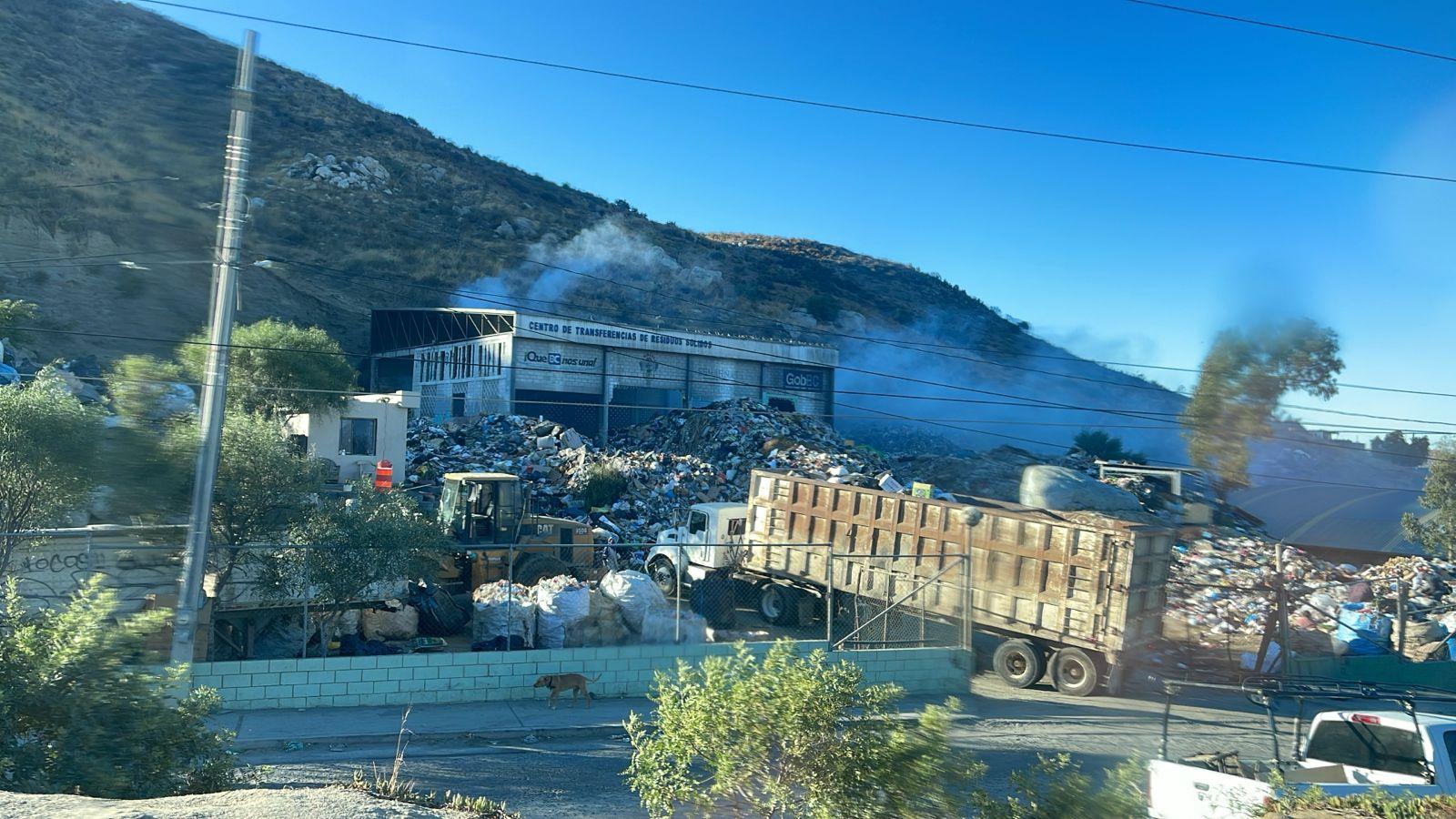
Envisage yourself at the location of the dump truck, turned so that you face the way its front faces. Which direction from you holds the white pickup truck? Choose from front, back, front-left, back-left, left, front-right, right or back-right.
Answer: back-left

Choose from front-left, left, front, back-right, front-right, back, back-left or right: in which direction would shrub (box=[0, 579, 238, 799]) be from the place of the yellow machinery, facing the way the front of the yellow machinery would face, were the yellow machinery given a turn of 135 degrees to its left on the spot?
front-right

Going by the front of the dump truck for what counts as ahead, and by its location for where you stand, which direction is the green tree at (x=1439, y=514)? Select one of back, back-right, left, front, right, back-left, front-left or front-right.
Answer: right

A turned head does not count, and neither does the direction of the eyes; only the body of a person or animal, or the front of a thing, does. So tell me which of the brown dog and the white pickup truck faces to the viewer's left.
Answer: the brown dog

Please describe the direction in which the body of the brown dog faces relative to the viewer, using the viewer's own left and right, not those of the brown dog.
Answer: facing to the left of the viewer

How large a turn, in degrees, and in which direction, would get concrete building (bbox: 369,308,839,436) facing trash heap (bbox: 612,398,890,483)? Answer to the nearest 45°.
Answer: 0° — it already faces it

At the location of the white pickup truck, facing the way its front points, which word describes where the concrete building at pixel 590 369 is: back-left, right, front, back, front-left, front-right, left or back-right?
left

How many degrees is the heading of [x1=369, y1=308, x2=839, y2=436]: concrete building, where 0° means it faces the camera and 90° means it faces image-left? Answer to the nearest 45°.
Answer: approximately 315°

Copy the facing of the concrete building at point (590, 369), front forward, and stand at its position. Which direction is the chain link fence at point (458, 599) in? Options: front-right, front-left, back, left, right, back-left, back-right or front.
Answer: front-right

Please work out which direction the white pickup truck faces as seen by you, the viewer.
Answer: facing away from the viewer and to the right of the viewer

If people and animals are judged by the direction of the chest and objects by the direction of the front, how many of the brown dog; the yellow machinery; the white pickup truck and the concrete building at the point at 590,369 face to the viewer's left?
2

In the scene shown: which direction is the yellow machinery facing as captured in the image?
to the viewer's left

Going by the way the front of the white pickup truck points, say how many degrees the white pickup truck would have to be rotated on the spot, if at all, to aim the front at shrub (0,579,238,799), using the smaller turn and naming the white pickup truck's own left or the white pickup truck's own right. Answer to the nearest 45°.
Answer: approximately 180°

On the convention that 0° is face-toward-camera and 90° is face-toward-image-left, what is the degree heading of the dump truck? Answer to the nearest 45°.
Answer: approximately 135°
